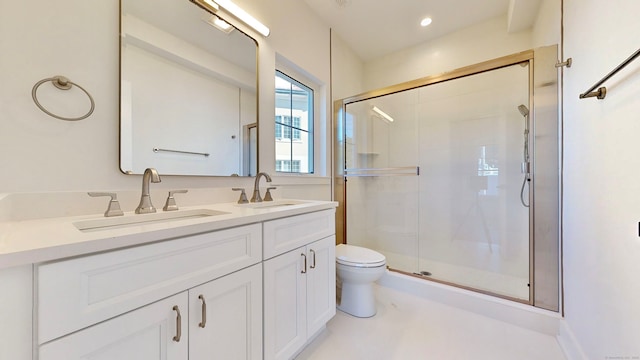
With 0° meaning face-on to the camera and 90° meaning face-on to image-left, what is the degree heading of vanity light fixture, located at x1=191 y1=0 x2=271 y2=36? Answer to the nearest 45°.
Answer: approximately 315°

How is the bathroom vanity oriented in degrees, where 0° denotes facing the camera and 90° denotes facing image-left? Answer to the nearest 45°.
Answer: approximately 315°

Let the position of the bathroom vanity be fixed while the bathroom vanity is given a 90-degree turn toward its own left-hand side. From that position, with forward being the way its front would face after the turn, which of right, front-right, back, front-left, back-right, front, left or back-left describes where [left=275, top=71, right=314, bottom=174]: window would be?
front

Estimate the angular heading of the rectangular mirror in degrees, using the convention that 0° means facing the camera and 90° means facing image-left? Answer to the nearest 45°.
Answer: approximately 315°

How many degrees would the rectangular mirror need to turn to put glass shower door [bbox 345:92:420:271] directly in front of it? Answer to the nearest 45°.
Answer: approximately 45° to its left

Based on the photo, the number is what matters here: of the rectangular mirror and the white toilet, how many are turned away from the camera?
0

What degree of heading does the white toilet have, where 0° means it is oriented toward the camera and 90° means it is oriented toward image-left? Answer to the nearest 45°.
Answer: approximately 315°
